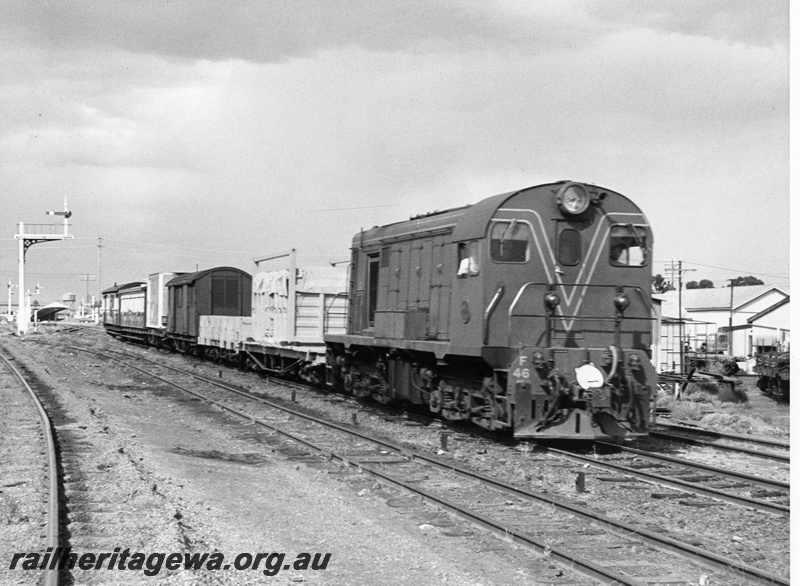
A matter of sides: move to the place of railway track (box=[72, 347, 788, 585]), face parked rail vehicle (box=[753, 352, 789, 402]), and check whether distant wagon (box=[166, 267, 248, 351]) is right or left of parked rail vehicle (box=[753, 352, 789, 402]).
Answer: left

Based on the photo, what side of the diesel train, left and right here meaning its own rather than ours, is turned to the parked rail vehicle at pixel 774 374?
left

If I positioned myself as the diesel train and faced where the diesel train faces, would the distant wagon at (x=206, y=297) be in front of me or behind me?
behind

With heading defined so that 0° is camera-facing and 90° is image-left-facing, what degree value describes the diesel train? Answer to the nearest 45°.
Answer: approximately 315°

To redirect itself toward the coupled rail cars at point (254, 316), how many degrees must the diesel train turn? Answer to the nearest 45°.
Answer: approximately 180°

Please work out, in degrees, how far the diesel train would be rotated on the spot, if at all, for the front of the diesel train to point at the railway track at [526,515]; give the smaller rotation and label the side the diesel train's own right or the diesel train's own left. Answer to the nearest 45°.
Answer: approximately 45° to the diesel train's own right
